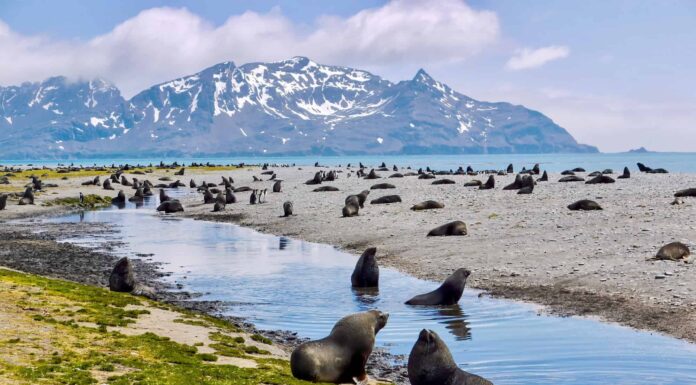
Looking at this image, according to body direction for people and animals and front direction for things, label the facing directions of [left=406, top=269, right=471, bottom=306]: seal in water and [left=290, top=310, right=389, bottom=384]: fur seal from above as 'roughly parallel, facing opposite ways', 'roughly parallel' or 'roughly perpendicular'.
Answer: roughly parallel

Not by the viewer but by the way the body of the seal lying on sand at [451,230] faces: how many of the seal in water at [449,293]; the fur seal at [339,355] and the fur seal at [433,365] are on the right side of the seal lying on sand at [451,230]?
3

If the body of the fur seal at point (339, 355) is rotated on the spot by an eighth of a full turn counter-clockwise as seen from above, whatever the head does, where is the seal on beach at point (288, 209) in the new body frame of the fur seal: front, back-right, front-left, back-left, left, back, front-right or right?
front-left

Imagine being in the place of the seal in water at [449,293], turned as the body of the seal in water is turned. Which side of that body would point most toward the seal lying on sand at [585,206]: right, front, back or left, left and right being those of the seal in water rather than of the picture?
left

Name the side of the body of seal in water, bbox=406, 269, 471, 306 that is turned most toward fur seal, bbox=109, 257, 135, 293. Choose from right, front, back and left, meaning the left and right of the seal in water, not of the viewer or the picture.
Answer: back

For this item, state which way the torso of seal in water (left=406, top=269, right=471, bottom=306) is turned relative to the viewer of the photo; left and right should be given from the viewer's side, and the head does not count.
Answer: facing to the right of the viewer

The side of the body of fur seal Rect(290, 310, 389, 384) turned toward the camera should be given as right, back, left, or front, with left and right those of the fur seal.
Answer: right

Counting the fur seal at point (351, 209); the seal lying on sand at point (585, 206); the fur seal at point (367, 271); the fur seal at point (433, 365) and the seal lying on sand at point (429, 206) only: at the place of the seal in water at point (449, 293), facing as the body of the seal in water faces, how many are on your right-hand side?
1
